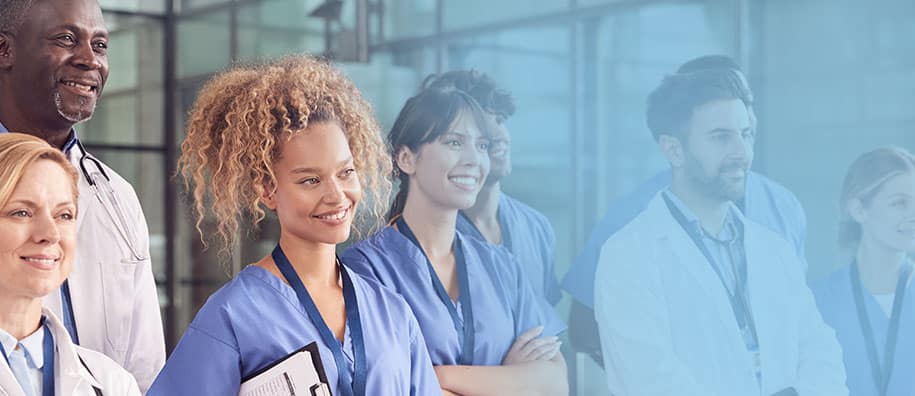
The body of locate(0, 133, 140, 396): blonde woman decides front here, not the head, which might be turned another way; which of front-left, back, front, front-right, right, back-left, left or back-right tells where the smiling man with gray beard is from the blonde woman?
back-left

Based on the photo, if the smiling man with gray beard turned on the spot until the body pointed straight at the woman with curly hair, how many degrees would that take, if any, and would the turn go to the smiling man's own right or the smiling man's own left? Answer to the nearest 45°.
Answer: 0° — they already face them

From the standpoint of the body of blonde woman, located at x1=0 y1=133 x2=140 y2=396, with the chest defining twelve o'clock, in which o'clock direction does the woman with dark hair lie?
The woman with dark hair is roughly at 9 o'clock from the blonde woman.

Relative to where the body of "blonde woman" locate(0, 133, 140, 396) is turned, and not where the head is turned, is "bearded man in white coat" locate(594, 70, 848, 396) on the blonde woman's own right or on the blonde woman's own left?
on the blonde woman's own left

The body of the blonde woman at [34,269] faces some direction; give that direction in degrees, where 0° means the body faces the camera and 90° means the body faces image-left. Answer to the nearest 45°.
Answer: approximately 315°
